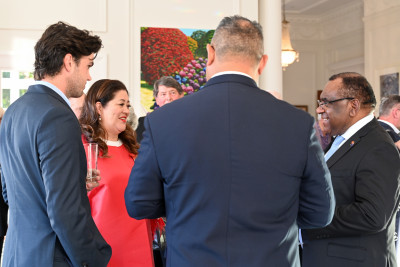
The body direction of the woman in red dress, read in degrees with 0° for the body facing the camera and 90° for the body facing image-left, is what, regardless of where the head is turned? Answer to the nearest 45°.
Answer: approximately 315°

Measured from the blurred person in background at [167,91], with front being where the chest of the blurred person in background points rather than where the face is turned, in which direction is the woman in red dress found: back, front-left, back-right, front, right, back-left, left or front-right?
front

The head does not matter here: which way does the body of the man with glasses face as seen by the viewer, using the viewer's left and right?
facing to the left of the viewer

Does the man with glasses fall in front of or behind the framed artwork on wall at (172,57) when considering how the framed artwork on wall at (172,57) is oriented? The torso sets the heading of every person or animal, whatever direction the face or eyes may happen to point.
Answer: in front

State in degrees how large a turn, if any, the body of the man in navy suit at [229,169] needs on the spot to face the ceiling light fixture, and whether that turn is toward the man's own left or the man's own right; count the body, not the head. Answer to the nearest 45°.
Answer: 0° — they already face it

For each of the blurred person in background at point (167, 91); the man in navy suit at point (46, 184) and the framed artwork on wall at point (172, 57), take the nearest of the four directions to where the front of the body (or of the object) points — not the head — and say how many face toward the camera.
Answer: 2

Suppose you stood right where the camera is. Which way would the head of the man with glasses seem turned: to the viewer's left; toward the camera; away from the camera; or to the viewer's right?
to the viewer's left

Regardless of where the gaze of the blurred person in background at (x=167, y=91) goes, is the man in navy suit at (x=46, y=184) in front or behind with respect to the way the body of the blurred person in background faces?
in front

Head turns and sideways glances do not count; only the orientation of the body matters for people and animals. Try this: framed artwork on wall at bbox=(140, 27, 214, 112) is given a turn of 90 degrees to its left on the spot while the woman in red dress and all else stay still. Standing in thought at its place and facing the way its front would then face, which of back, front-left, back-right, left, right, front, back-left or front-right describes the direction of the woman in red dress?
right

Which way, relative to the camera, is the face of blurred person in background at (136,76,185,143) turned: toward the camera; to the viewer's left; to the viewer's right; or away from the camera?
toward the camera

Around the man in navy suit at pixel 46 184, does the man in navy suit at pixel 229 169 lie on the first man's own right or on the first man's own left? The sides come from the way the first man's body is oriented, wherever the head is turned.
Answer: on the first man's own right

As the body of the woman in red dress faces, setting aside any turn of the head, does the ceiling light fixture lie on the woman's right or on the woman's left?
on the woman's left

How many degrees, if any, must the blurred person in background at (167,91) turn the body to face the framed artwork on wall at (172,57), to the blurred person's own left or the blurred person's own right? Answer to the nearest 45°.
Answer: approximately 180°

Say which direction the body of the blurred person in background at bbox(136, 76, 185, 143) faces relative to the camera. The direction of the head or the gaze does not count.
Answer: toward the camera

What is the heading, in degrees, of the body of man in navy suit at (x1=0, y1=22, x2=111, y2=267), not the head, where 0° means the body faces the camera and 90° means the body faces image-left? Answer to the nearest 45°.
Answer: approximately 225°

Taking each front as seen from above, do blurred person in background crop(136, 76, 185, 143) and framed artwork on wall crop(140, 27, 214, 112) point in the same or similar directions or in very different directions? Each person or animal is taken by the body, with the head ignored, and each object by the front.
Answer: same or similar directions

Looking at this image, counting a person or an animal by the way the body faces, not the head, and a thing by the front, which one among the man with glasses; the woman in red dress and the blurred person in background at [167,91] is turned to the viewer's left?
the man with glasses

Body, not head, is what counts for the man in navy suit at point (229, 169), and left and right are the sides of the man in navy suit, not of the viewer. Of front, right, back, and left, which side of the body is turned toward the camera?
back

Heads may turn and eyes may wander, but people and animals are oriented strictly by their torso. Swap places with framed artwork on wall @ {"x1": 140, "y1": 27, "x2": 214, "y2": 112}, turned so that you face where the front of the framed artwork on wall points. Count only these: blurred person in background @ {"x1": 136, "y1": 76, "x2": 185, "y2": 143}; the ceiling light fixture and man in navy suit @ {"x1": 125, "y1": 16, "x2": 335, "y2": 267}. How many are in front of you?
2
